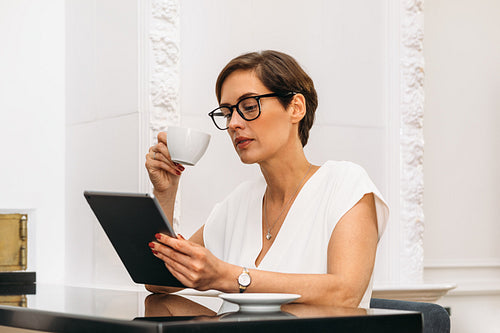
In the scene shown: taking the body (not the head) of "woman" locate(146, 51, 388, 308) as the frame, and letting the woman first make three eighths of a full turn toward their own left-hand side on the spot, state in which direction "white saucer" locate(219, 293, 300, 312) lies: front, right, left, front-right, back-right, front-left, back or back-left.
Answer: right

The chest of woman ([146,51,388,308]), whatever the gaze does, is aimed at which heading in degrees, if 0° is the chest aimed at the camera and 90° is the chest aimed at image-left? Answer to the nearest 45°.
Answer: approximately 45°

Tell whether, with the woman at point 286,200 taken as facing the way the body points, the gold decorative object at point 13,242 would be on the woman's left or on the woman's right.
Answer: on the woman's right

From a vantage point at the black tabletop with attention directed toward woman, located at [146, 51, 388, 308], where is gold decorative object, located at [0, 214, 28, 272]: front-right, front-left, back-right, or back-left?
front-left

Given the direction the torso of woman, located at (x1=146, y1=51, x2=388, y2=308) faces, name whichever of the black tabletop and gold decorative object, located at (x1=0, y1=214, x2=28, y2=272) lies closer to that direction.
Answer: the black tabletop

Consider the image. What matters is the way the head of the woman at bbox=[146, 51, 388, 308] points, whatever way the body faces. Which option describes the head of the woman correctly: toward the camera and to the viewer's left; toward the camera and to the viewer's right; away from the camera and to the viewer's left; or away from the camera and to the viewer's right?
toward the camera and to the viewer's left
